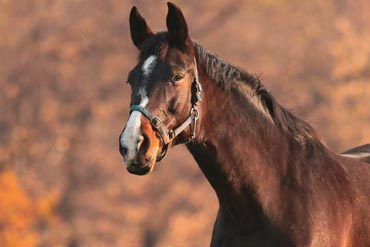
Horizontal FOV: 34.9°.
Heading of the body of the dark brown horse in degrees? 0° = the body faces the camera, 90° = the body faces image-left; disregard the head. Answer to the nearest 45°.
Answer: approximately 45°
